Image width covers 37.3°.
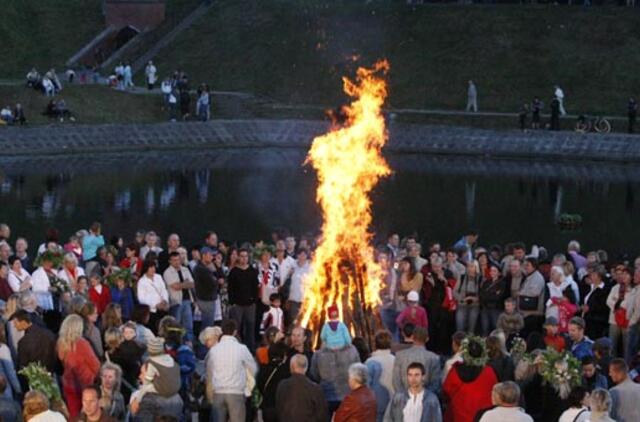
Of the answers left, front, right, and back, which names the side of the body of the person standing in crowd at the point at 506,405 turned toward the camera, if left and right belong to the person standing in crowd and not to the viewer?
back

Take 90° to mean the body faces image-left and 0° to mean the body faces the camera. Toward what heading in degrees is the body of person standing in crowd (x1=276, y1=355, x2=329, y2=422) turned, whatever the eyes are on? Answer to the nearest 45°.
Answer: approximately 180°

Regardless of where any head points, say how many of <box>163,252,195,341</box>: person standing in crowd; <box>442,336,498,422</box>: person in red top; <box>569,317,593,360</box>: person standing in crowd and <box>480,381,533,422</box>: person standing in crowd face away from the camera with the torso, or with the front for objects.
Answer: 2

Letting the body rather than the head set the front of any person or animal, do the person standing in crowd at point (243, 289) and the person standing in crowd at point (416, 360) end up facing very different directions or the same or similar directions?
very different directions

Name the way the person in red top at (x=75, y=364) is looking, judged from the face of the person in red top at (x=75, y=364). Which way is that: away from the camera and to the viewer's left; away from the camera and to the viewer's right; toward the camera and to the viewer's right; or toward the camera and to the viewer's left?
away from the camera and to the viewer's right

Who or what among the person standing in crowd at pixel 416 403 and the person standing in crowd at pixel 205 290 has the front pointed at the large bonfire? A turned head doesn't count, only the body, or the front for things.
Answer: the person standing in crowd at pixel 205 290

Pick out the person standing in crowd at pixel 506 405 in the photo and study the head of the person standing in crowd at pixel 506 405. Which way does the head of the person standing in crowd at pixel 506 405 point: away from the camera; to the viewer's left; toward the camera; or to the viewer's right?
away from the camera

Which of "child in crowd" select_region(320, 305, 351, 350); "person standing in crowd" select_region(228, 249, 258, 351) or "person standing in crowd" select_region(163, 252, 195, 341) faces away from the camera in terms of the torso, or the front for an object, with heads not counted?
the child in crowd

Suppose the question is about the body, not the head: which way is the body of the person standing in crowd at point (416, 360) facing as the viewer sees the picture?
away from the camera

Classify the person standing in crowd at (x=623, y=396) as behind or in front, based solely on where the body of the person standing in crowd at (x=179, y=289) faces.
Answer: in front

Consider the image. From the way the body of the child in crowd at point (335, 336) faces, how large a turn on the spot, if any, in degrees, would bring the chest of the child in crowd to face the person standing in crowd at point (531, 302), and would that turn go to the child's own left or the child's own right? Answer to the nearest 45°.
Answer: approximately 45° to the child's own right
